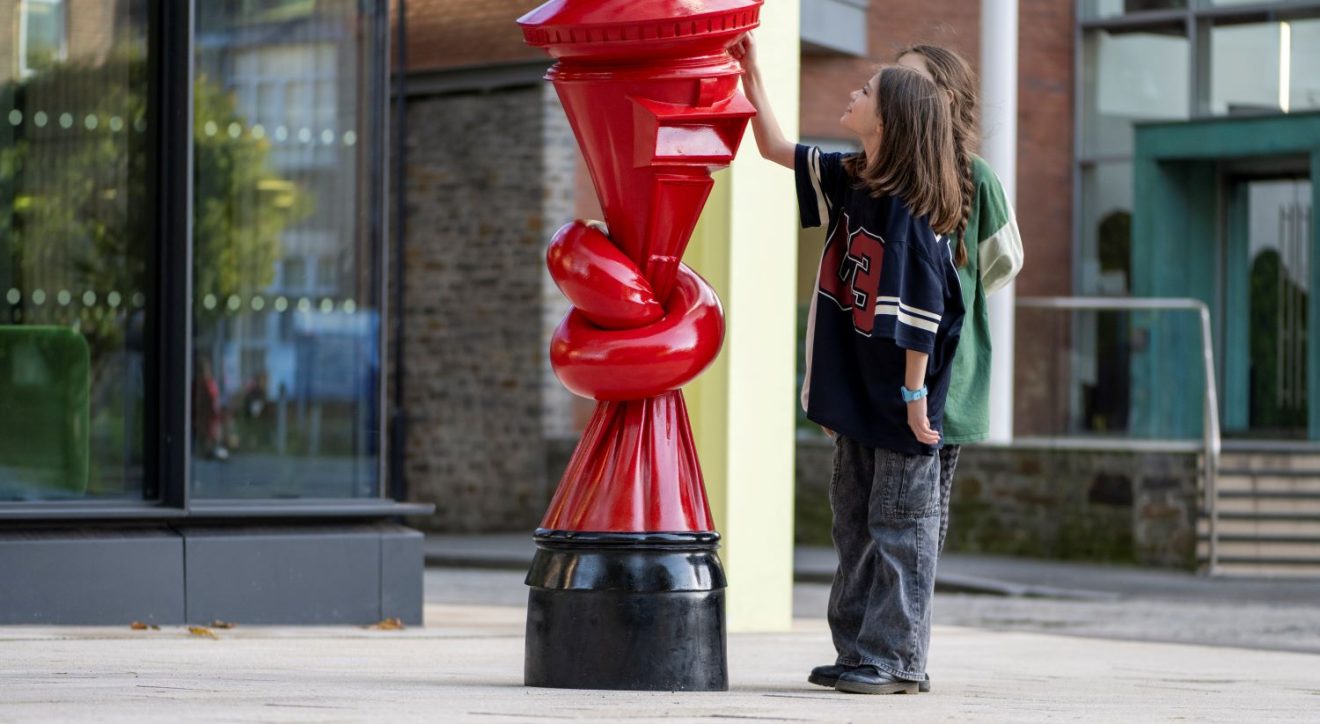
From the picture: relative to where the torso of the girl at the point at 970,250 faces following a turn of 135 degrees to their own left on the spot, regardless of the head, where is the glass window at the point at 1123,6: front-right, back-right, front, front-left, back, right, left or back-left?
left

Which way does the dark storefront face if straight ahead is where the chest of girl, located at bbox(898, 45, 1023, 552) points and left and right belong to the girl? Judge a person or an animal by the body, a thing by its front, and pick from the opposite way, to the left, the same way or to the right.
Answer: to the left

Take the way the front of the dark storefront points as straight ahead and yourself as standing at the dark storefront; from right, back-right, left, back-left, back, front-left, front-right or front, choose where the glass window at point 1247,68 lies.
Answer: back-left

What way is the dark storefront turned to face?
toward the camera

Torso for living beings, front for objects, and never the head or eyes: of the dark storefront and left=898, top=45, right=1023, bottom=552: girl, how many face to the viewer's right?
0

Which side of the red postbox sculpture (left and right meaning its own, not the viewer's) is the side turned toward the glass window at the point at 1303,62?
left

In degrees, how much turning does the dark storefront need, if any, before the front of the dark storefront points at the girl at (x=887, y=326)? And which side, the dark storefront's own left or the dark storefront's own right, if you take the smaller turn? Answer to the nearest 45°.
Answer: approximately 45° to the dark storefront's own left

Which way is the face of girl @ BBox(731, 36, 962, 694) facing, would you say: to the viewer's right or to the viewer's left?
to the viewer's left

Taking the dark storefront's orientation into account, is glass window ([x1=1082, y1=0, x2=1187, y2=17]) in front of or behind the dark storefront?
behind

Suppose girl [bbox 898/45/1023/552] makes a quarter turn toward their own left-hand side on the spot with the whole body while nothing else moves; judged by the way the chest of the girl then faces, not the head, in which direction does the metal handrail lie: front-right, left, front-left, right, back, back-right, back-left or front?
back-left

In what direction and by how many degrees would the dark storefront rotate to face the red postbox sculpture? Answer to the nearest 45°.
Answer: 0° — it already faces it

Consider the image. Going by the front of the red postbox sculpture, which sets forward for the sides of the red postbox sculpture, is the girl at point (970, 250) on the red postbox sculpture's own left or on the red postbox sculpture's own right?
on the red postbox sculpture's own left

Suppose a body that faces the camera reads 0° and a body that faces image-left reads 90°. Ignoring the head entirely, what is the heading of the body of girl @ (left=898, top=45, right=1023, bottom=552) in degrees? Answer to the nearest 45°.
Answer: approximately 135°

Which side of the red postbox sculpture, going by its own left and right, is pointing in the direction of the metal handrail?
left
